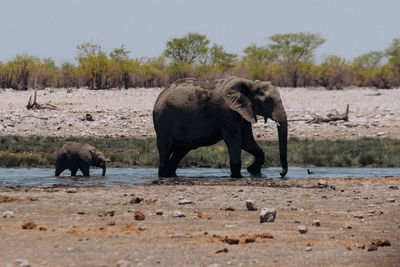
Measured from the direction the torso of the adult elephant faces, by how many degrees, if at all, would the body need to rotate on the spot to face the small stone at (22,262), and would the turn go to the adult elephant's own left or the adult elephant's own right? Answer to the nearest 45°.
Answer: approximately 90° to the adult elephant's own right

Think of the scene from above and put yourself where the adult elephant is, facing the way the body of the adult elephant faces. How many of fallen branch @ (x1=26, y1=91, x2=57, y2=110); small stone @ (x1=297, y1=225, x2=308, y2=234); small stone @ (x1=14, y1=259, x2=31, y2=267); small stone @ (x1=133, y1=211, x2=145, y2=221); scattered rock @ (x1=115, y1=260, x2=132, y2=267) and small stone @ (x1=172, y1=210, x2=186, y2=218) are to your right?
5

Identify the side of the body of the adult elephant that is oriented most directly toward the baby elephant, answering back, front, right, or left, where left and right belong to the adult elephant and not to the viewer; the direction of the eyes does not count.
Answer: back

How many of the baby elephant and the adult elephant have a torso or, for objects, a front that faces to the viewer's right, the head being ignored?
2

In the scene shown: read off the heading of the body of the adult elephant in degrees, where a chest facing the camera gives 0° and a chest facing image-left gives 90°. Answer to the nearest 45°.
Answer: approximately 270°

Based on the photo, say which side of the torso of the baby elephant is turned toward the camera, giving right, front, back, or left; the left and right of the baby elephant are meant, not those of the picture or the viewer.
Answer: right

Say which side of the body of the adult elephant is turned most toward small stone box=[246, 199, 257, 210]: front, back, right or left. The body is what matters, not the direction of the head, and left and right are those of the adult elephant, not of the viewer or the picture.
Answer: right

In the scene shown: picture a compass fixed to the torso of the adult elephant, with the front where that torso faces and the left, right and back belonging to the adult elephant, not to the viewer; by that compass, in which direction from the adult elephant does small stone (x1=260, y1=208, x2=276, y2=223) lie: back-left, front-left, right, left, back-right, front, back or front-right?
right

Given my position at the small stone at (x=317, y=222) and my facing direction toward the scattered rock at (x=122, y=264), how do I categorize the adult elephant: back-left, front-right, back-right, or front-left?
back-right

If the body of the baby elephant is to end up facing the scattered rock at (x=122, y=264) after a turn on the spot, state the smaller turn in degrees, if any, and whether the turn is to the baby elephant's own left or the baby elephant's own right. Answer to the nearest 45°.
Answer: approximately 90° to the baby elephant's own right

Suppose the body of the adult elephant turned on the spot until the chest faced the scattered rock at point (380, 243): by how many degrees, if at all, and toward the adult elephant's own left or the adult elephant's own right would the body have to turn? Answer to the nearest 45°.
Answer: approximately 90° to the adult elephant's own right

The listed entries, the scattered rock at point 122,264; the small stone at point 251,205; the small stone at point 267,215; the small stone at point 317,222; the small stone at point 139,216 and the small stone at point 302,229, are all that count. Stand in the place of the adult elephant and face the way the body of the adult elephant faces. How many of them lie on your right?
6

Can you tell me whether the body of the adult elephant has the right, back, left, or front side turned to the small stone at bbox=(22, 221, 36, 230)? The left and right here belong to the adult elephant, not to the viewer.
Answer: right

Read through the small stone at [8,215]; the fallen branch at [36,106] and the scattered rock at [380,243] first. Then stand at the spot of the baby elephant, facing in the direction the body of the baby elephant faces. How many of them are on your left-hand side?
1

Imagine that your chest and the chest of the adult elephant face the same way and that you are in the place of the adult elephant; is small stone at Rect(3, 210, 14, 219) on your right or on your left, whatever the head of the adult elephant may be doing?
on your right
